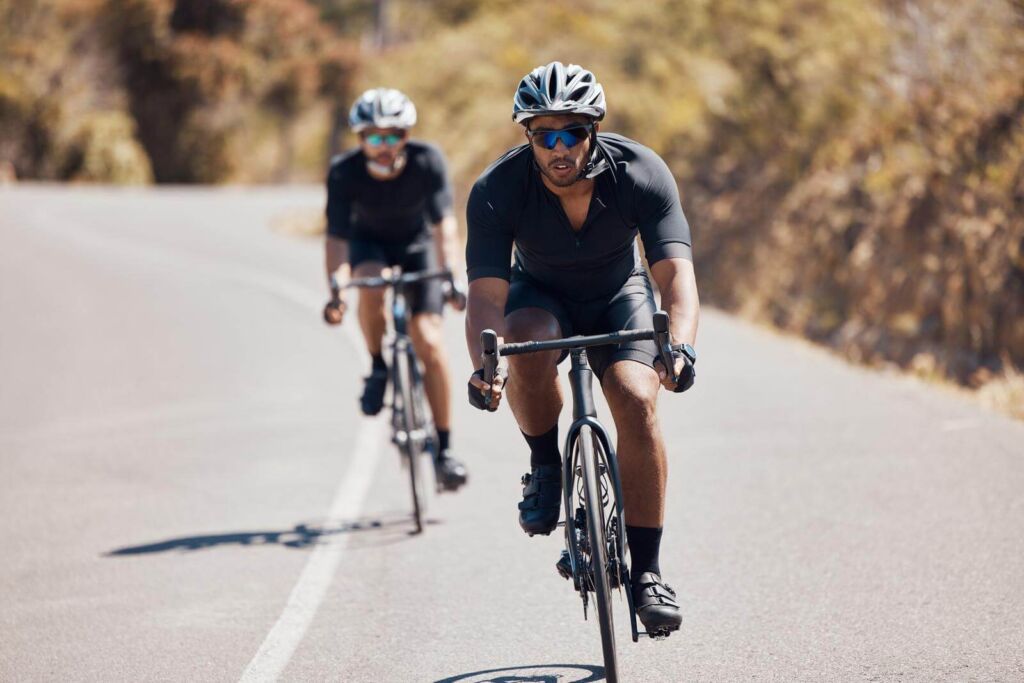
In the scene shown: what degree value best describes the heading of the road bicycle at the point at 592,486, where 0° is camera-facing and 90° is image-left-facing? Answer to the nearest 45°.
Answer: approximately 0°

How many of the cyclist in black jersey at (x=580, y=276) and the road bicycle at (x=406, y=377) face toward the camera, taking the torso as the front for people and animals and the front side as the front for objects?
2

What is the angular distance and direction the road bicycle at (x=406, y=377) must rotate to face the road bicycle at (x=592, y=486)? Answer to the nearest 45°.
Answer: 0° — it already faces it

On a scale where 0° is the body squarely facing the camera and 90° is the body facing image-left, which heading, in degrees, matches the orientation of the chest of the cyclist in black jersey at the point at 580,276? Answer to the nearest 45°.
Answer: approximately 0°

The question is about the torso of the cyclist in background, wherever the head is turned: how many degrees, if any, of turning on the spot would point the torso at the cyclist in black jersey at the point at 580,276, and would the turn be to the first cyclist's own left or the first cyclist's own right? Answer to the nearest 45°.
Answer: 0° — they already face them

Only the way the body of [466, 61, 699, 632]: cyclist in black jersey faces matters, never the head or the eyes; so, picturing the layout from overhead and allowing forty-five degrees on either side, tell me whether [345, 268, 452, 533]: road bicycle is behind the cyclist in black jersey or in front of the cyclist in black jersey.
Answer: behind

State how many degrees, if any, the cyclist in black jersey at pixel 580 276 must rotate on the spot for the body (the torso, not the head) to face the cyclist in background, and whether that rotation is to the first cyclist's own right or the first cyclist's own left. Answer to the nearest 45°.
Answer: approximately 180°
